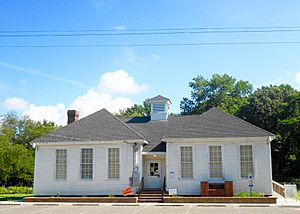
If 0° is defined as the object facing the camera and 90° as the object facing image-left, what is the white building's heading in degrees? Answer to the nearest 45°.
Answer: approximately 0°
